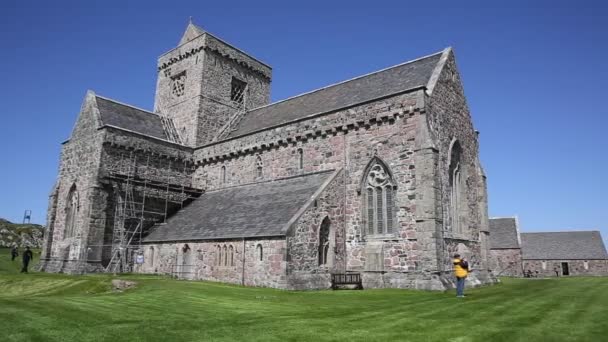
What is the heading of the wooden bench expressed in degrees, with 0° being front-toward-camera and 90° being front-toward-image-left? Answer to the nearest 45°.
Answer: approximately 0°

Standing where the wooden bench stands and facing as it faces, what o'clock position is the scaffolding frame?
The scaffolding frame is roughly at 4 o'clock from the wooden bench.
